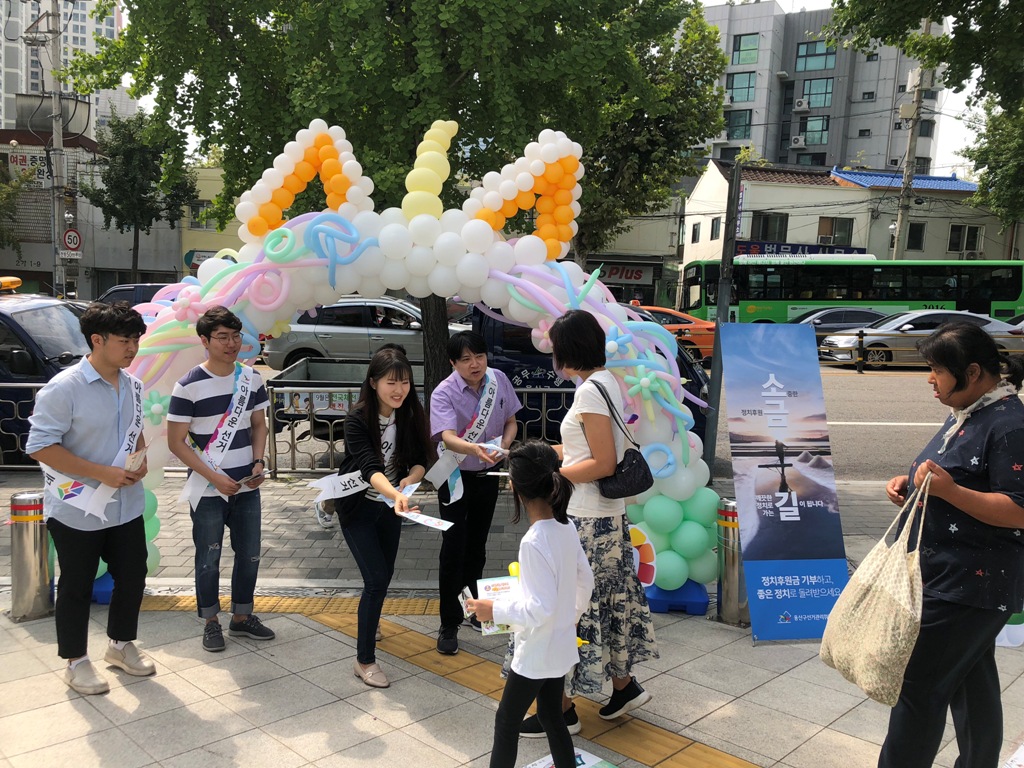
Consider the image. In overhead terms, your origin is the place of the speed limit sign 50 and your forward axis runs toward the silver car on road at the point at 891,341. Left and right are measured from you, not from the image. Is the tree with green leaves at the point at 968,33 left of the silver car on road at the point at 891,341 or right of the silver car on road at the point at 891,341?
right

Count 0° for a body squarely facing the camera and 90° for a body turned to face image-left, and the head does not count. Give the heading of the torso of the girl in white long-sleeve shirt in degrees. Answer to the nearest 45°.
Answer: approximately 135°

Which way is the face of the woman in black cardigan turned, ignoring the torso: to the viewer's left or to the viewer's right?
to the viewer's right

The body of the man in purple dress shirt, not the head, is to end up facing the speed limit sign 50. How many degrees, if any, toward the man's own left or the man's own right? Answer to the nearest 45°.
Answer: approximately 180°

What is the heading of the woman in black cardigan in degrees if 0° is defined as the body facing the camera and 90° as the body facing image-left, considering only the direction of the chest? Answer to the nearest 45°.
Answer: approximately 315°

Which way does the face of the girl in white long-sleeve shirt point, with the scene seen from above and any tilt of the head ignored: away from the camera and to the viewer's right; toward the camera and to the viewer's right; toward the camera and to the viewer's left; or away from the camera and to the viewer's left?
away from the camera and to the viewer's left

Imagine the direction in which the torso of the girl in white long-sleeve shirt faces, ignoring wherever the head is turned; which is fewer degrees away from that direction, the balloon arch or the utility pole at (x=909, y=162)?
the balloon arch

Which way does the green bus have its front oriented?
to the viewer's left

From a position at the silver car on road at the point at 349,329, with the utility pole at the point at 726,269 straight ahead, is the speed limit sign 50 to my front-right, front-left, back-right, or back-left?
back-right

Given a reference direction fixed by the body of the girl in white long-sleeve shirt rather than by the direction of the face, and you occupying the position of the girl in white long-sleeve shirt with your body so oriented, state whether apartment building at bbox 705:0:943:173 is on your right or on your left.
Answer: on your right
